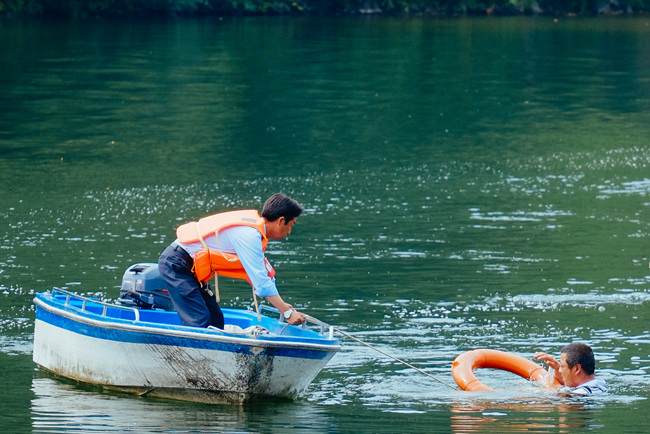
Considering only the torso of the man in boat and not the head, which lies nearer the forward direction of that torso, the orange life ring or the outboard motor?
the orange life ring

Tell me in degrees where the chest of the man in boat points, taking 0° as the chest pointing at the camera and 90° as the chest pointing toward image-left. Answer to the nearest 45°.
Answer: approximately 270°

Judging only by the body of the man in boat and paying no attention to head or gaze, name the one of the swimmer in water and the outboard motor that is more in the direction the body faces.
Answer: the swimmer in water

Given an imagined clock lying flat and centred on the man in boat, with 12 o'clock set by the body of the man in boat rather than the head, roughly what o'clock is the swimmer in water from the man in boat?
The swimmer in water is roughly at 12 o'clock from the man in boat.

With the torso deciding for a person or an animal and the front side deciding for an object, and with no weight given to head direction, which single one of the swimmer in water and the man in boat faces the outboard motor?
the swimmer in water

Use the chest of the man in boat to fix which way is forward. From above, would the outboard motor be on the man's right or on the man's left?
on the man's left

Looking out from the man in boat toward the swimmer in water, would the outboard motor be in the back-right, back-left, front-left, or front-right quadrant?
back-left

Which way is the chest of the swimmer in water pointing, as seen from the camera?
to the viewer's left

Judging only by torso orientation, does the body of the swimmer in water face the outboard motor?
yes

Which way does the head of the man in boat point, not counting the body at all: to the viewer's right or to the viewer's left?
to the viewer's right

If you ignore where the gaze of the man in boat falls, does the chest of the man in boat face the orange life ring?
yes

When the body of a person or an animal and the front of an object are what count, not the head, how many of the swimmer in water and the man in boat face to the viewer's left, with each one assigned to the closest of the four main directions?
1
